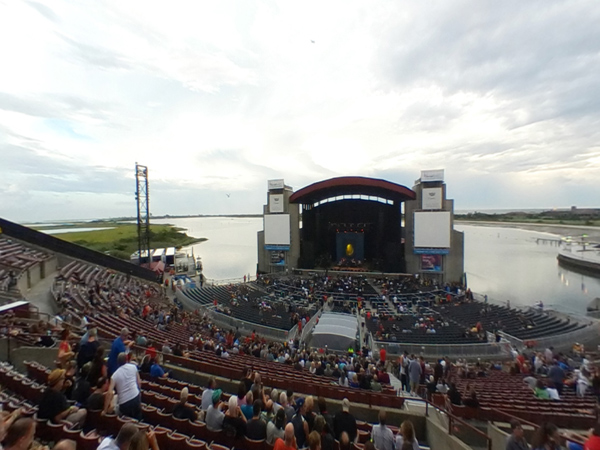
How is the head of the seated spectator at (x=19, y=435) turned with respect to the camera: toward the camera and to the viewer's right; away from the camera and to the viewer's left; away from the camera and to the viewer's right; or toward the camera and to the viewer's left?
away from the camera and to the viewer's right

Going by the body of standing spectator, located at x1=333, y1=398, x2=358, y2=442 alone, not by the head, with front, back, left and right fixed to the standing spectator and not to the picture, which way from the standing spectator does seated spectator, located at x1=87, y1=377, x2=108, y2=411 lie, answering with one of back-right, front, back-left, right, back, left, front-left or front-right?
left

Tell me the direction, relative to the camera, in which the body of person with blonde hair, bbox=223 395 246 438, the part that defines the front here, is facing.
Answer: away from the camera

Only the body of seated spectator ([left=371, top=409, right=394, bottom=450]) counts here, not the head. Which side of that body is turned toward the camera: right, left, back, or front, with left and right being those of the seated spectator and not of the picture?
back

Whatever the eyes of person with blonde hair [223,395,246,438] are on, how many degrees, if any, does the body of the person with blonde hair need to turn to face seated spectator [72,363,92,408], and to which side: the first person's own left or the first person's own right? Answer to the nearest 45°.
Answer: approximately 90° to the first person's own left

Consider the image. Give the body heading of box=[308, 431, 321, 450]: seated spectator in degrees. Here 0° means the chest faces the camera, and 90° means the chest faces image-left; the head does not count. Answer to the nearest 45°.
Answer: approximately 180°

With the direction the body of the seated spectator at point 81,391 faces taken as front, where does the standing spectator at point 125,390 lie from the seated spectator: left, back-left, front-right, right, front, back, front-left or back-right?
right

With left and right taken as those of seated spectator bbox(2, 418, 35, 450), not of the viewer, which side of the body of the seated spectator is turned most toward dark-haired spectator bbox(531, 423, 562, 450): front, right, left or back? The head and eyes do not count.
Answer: right

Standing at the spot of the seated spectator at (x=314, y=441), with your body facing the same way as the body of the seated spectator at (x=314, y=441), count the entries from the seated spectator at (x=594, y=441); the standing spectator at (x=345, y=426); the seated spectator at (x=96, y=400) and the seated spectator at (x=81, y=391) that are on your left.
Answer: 2

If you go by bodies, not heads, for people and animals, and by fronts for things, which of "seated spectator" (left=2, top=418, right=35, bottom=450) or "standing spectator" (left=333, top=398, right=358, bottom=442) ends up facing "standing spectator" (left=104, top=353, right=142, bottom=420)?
the seated spectator

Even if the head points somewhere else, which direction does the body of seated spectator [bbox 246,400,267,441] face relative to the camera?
away from the camera

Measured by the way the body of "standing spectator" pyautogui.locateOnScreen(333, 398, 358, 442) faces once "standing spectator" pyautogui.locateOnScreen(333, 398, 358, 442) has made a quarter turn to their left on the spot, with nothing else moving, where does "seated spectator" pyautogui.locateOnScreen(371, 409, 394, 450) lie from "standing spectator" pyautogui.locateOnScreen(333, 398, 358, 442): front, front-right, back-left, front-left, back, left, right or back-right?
back
